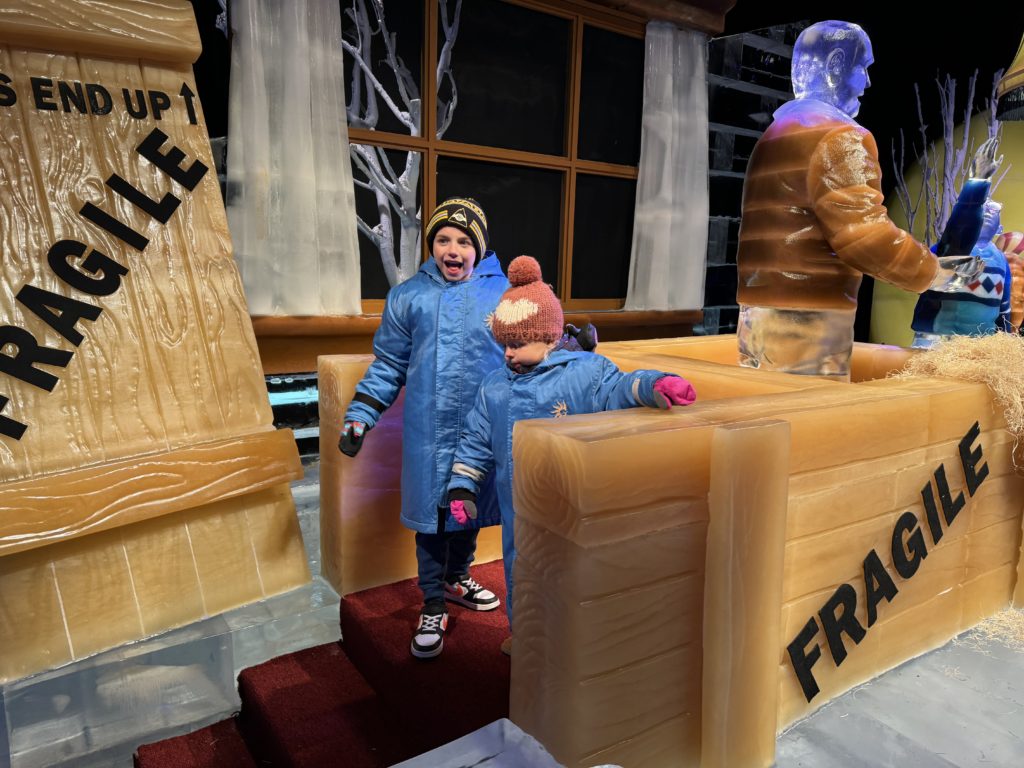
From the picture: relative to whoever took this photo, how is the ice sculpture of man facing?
facing away from the viewer and to the right of the viewer

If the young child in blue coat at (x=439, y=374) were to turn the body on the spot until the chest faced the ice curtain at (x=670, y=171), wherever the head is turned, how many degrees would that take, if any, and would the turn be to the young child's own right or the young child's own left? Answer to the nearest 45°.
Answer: approximately 135° to the young child's own left

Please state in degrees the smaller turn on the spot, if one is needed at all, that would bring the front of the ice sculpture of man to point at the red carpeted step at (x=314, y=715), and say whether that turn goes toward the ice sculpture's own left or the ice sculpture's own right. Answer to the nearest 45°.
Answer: approximately 180°

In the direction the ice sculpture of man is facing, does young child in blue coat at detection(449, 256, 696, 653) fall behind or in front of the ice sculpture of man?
behind

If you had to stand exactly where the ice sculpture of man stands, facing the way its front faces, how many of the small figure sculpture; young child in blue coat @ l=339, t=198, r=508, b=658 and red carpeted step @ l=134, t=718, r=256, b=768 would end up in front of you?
1

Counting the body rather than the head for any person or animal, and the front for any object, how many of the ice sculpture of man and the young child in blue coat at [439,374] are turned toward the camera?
1

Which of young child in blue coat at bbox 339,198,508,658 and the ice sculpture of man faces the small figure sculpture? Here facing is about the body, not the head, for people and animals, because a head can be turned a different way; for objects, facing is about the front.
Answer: the ice sculpture of man

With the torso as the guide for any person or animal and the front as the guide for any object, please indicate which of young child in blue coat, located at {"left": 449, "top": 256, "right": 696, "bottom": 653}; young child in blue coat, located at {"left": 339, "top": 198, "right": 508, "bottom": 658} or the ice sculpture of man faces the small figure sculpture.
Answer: the ice sculpture of man

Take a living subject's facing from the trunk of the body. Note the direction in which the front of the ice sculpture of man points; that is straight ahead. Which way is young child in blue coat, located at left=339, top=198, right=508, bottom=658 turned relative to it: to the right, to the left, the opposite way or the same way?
to the right
